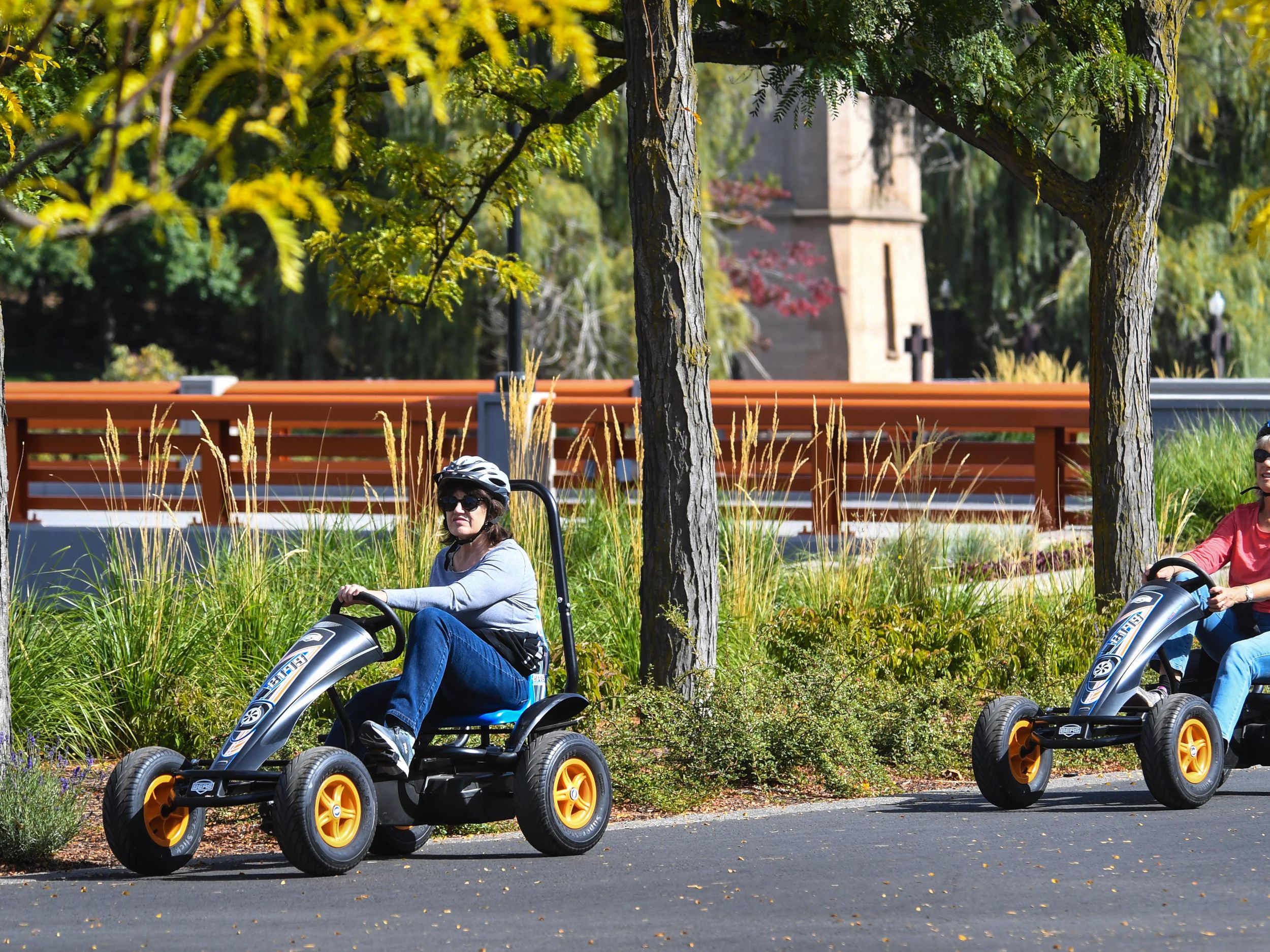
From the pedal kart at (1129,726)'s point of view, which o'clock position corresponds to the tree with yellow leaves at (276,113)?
The tree with yellow leaves is roughly at 12 o'clock from the pedal kart.

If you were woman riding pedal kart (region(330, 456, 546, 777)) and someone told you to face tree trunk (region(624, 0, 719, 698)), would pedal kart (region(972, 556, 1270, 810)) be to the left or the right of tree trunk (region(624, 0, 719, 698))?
right

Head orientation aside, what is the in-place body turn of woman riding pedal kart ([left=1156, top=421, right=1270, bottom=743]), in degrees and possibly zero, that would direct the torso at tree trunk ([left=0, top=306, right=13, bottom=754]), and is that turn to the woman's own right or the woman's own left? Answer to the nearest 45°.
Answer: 0° — they already face it

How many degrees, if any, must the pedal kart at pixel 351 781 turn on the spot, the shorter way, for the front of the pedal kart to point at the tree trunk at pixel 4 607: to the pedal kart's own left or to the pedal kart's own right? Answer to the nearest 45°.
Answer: approximately 90° to the pedal kart's own right

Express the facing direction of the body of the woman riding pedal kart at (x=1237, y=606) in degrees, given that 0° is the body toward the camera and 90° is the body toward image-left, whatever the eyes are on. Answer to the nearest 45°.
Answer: approximately 45°

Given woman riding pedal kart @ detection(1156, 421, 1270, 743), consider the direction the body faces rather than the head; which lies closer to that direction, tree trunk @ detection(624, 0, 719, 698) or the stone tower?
the tree trunk

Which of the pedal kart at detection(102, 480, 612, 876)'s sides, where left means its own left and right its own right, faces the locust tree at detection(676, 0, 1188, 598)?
back

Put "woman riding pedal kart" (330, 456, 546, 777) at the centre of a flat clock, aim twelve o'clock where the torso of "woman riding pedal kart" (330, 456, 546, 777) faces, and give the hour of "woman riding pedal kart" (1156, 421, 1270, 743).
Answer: "woman riding pedal kart" (1156, 421, 1270, 743) is roughly at 7 o'clock from "woman riding pedal kart" (330, 456, 546, 777).
